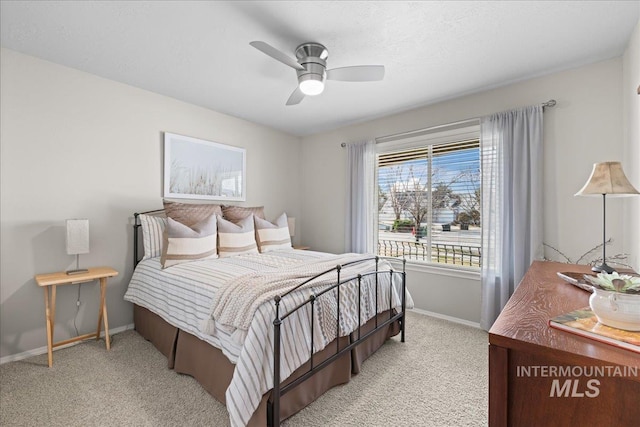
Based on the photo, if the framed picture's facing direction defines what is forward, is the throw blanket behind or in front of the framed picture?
in front

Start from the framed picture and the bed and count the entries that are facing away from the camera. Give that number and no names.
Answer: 0

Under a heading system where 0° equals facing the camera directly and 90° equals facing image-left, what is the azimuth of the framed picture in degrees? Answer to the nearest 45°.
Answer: approximately 315°

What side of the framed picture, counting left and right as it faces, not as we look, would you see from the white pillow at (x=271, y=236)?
front

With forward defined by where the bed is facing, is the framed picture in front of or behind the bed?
behind

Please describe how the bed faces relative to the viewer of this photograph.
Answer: facing the viewer and to the right of the viewer

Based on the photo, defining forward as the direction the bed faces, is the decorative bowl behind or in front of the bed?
in front

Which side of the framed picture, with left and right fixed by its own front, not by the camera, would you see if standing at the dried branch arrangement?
front

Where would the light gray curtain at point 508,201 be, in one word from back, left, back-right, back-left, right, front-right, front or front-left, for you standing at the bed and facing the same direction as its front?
front-left

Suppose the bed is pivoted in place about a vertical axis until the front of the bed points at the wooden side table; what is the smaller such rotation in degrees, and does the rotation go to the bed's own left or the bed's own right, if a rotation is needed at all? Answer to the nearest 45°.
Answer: approximately 180°
